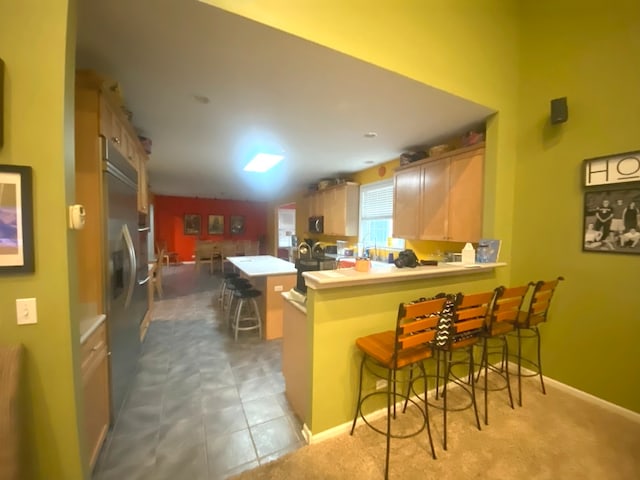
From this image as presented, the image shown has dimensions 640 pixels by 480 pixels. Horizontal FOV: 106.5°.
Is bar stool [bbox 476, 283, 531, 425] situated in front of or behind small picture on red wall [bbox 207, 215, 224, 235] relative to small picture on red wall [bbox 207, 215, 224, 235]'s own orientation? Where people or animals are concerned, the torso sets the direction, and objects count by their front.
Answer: in front

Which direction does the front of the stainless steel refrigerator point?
to the viewer's right

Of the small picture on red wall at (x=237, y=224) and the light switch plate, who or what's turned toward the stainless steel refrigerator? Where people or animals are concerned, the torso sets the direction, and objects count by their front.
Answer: the small picture on red wall

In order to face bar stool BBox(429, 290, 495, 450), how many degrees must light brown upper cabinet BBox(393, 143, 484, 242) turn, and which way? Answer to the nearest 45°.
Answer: approximately 45° to its left

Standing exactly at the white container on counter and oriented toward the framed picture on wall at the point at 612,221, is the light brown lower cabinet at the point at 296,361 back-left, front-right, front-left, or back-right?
back-right

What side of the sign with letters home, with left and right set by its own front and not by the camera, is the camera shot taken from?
front

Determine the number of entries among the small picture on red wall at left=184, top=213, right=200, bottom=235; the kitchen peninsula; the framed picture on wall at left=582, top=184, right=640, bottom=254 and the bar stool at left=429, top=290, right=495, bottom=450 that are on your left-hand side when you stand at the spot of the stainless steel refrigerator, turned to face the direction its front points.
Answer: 1

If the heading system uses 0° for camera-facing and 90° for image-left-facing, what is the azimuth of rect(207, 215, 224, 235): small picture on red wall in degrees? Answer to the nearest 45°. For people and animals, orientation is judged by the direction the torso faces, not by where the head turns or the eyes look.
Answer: approximately 0°

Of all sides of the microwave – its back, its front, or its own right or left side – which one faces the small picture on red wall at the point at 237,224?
right

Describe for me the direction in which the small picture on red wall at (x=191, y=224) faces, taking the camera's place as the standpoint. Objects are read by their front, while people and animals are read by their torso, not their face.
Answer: facing the viewer

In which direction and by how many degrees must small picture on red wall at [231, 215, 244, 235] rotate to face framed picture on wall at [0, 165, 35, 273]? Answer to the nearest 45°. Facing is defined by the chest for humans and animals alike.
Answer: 0° — it already faces it

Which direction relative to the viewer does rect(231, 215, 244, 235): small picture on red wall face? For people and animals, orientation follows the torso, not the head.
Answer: toward the camera

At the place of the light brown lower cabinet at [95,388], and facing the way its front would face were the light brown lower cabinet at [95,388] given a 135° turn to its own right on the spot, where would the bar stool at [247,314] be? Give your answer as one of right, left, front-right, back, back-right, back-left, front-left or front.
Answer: back

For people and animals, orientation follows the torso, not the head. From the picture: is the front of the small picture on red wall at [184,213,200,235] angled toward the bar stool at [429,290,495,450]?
yes

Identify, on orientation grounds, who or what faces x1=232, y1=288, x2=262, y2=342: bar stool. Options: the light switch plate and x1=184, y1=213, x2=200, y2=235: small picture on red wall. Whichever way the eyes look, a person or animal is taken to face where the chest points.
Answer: the small picture on red wall

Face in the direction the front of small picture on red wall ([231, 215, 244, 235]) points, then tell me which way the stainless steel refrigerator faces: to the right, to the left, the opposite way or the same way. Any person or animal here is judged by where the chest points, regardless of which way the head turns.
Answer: to the left
